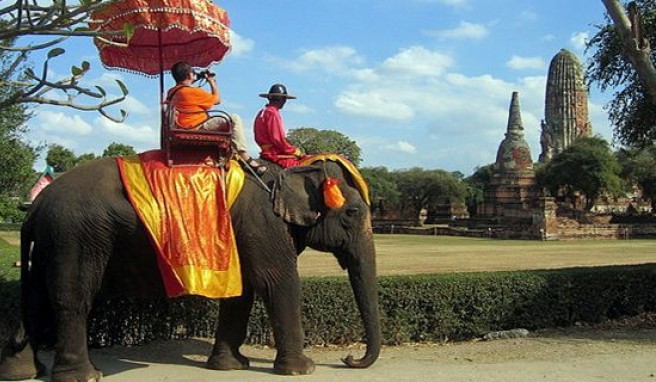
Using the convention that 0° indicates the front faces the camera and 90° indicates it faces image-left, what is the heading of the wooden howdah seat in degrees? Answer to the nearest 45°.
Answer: approximately 270°

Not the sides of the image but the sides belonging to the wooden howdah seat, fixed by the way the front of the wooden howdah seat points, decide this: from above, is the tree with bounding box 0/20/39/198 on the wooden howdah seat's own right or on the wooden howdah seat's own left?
on the wooden howdah seat's own left

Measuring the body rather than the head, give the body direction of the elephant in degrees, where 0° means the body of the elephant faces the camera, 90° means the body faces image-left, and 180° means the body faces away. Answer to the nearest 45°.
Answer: approximately 270°
